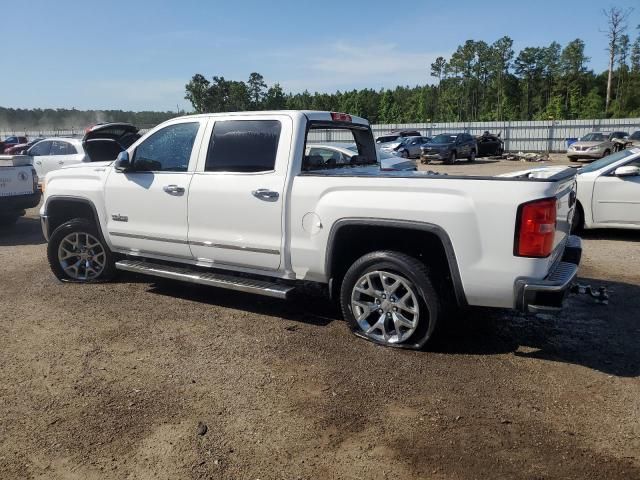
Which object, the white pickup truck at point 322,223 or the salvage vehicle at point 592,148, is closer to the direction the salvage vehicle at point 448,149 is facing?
the white pickup truck

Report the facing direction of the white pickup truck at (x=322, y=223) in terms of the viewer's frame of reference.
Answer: facing away from the viewer and to the left of the viewer

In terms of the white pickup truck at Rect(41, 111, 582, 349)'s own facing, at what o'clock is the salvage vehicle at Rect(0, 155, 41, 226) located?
The salvage vehicle is roughly at 12 o'clock from the white pickup truck.

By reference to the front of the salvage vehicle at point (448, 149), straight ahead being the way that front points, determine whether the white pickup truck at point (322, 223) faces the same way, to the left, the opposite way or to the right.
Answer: to the right
